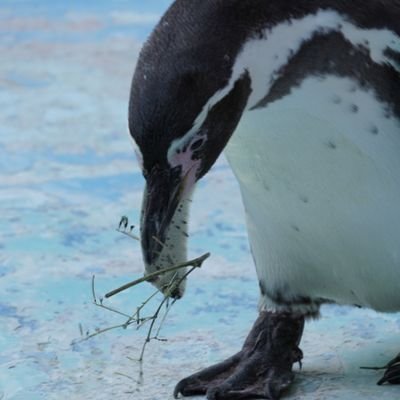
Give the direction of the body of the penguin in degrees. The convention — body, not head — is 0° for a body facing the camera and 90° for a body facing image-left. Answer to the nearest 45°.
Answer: approximately 45°
